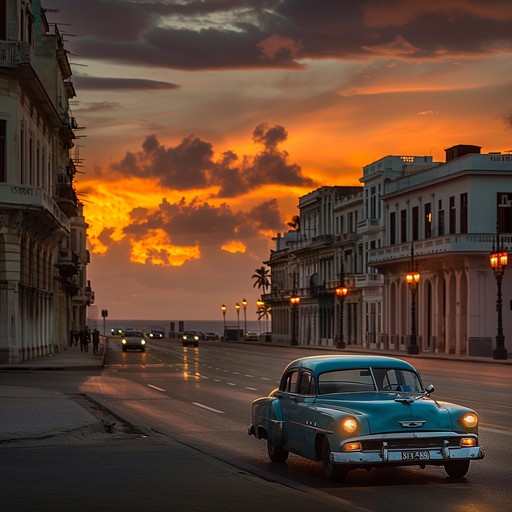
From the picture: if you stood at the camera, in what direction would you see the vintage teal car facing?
facing the viewer and to the right of the viewer
